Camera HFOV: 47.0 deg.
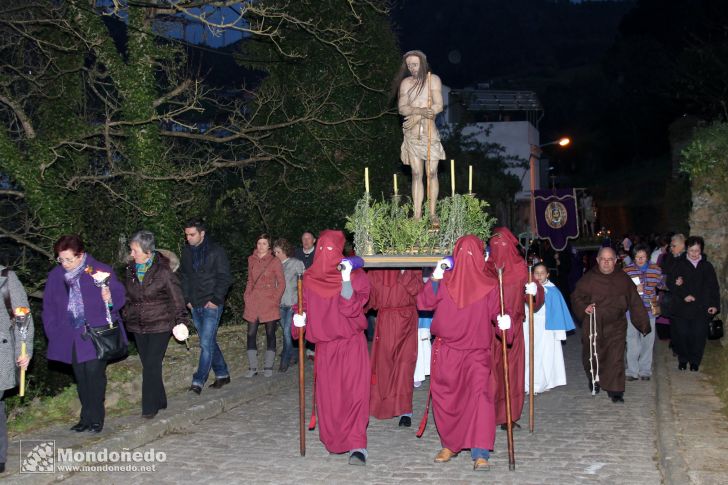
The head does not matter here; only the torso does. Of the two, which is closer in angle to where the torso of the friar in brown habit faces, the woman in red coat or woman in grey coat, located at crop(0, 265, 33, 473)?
the woman in grey coat

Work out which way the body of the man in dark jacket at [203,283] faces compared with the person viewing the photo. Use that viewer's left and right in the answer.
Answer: facing the viewer and to the left of the viewer

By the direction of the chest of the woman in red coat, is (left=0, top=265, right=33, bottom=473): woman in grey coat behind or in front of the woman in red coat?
in front

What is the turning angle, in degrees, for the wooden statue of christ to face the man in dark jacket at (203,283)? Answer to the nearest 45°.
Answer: approximately 90° to its right

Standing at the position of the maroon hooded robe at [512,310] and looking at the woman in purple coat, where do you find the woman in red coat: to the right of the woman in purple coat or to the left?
right

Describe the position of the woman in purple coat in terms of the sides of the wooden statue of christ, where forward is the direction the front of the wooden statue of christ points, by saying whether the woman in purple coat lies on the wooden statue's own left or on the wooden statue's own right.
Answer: on the wooden statue's own right

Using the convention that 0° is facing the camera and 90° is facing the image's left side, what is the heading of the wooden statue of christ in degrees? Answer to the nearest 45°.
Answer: approximately 0°

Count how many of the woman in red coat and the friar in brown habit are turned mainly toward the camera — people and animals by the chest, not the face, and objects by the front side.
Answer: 2

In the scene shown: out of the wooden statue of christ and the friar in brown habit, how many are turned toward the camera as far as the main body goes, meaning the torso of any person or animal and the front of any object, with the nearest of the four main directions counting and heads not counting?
2

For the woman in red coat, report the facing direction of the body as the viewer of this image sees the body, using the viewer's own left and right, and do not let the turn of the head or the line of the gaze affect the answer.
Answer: facing the viewer
